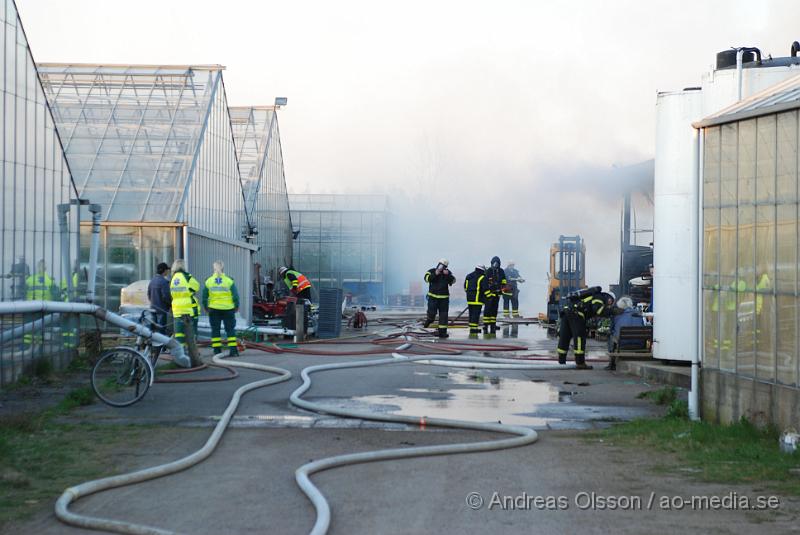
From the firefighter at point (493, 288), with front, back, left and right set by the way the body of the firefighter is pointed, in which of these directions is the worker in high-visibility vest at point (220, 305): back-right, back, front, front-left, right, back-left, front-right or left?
front-right

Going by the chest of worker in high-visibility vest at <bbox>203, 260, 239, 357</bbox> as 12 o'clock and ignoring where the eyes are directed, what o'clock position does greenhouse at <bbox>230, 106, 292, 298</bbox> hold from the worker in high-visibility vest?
The greenhouse is roughly at 12 o'clock from the worker in high-visibility vest.

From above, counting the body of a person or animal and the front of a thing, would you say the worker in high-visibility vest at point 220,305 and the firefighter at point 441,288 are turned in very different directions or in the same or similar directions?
very different directions

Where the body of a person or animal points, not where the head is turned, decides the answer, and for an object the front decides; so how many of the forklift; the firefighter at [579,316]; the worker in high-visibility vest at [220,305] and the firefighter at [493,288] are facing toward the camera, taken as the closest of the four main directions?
2

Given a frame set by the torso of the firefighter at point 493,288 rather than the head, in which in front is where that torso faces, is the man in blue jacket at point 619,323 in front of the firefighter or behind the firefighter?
in front

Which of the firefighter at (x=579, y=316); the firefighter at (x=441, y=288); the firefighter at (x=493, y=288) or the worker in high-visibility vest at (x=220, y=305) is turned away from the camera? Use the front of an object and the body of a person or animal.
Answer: the worker in high-visibility vest

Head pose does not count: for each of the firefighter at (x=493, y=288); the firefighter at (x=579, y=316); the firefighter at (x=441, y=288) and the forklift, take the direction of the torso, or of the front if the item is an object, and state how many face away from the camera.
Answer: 0

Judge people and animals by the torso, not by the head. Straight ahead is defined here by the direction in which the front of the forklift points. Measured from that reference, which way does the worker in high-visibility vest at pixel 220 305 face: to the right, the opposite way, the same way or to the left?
the opposite way

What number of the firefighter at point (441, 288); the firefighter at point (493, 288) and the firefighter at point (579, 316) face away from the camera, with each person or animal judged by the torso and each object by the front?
0

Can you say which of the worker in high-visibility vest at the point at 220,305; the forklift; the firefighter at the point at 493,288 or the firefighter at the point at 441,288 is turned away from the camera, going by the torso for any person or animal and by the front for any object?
the worker in high-visibility vest

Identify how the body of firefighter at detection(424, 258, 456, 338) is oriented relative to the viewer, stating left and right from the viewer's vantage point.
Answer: facing the viewer

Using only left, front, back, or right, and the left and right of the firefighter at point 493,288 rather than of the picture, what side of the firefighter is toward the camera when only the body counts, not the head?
front

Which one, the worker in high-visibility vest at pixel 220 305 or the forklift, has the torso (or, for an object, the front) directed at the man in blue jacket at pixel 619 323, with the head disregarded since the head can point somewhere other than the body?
the forklift

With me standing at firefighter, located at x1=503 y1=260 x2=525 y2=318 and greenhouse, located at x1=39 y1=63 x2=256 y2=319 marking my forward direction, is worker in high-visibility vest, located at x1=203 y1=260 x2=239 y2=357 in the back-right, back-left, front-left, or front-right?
front-left

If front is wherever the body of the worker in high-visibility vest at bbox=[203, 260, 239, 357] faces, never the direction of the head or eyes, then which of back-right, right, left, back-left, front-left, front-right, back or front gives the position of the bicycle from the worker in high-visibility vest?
back

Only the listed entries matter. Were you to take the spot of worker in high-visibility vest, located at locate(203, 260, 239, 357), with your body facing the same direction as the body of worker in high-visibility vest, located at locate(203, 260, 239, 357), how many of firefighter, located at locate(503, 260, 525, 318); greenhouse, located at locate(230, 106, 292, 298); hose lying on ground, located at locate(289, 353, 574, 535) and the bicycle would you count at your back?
2

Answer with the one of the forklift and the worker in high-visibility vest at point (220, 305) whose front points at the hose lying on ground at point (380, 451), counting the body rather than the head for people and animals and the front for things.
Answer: the forklift

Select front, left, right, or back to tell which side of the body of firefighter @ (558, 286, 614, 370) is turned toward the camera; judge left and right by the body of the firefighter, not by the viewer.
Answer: right

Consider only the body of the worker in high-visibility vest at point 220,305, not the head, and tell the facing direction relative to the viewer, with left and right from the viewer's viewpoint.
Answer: facing away from the viewer

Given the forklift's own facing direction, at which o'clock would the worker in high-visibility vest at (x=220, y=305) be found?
The worker in high-visibility vest is roughly at 1 o'clock from the forklift.
